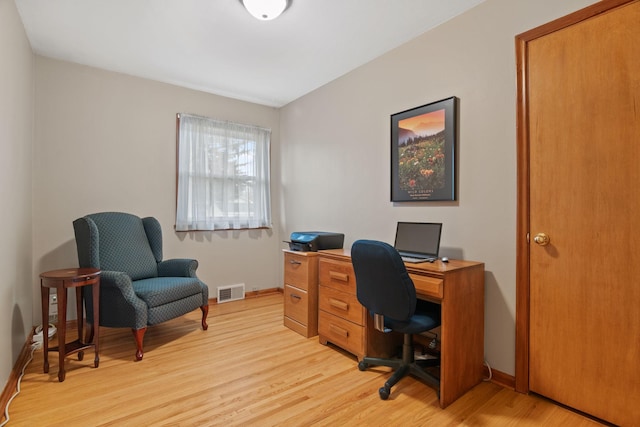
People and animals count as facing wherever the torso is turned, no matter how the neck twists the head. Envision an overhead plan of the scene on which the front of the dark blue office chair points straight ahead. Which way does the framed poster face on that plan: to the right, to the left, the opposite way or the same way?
the opposite way

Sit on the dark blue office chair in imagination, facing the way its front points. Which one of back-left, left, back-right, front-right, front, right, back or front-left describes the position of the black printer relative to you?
left

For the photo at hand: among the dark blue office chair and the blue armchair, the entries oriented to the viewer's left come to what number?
0

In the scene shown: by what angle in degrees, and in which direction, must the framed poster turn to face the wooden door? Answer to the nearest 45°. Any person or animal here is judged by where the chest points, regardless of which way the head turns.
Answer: approximately 90° to its left

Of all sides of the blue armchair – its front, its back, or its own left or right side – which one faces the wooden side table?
right

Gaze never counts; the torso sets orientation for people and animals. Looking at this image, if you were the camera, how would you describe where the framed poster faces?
facing the viewer and to the left of the viewer

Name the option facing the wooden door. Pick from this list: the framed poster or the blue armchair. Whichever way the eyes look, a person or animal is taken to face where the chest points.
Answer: the blue armchair

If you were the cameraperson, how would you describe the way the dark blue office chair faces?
facing away from the viewer and to the right of the viewer

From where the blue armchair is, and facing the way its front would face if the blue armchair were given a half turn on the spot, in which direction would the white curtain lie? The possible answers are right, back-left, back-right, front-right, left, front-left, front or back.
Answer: right

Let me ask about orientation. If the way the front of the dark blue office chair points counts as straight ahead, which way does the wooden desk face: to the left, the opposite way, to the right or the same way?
the opposite way

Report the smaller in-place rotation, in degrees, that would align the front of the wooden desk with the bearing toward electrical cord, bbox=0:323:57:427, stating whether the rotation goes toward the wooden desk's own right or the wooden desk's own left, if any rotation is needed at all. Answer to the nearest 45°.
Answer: approximately 45° to the wooden desk's own right
